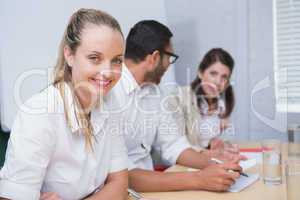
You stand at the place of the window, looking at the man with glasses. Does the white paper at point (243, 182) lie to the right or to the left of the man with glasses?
left

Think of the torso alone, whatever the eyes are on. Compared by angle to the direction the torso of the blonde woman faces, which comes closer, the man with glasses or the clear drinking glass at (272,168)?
the clear drinking glass

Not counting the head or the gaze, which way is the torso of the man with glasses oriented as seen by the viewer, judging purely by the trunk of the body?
to the viewer's right

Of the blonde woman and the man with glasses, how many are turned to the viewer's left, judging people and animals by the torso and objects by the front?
0

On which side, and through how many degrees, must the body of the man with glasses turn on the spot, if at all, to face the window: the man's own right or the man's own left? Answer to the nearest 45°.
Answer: approximately 45° to the man's own left

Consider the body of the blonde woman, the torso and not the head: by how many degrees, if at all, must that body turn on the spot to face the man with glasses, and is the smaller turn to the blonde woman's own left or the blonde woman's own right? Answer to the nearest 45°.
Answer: approximately 90° to the blonde woman's own left

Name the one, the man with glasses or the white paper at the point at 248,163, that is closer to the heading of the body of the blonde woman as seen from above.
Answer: the white paper

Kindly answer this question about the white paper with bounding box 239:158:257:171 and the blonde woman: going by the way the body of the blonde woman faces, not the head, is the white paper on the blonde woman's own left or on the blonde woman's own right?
on the blonde woman's own left

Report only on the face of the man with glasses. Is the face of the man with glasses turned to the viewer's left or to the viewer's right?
to the viewer's right

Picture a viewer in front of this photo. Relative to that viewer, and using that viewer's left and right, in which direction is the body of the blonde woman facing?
facing the viewer and to the right of the viewer

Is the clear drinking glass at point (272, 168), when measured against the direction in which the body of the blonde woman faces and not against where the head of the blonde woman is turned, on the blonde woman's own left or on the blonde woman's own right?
on the blonde woman's own left

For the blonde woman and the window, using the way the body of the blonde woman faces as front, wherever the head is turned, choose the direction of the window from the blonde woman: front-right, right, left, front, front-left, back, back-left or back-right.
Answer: left
